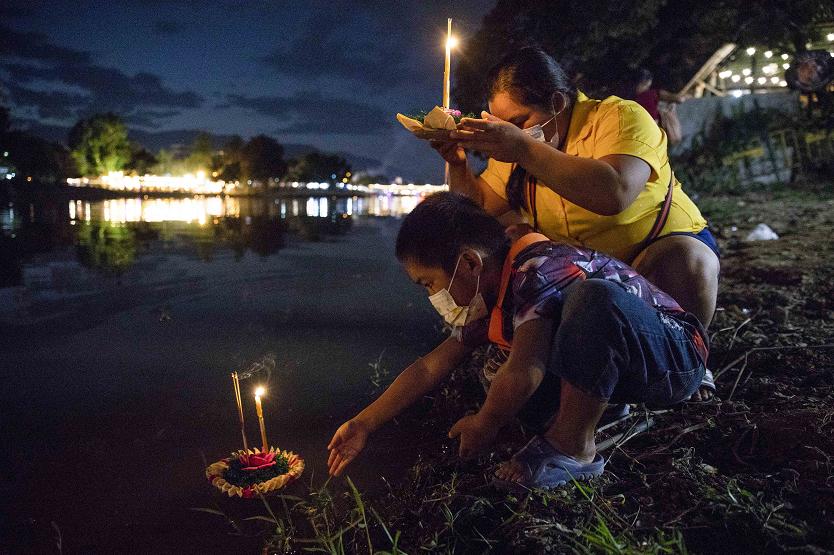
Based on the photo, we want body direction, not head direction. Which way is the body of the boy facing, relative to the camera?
to the viewer's left

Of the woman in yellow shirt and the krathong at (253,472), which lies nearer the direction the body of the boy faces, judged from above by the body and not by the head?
the krathong

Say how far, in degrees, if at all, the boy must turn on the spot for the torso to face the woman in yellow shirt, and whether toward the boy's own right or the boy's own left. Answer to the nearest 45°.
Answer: approximately 90° to the boy's own right

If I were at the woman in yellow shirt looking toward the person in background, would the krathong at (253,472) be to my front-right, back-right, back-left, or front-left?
back-left

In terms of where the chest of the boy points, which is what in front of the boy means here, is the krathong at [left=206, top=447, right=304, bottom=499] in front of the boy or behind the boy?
in front

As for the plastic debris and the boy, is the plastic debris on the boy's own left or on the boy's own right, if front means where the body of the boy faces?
on the boy's own right

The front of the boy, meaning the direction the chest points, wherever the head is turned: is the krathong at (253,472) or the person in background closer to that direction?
the krathong

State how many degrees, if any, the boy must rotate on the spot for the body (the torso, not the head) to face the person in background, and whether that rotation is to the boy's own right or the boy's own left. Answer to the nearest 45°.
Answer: approximately 90° to the boy's own right
